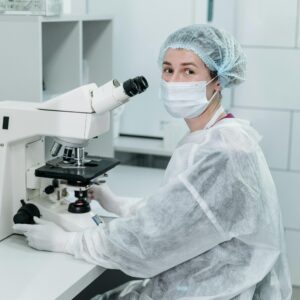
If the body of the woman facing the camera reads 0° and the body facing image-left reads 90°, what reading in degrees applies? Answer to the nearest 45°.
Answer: approximately 90°

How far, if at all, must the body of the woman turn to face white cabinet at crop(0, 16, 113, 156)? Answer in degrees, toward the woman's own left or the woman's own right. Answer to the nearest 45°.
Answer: approximately 45° to the woman's own right

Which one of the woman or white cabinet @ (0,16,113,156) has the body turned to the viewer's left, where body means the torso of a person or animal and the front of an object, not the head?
the woman

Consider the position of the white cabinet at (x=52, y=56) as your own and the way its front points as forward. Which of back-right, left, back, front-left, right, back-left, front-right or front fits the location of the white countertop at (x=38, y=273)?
front-right

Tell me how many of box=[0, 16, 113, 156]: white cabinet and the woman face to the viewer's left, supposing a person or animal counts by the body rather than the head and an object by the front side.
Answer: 1

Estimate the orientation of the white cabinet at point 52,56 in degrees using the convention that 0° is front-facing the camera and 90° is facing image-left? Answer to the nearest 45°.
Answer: approximately 315°
